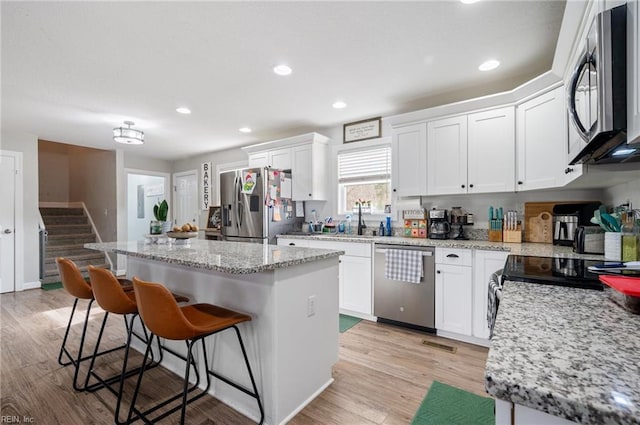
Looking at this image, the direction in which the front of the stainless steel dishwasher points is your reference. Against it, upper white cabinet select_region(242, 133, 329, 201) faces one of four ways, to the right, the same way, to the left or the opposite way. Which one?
the same way

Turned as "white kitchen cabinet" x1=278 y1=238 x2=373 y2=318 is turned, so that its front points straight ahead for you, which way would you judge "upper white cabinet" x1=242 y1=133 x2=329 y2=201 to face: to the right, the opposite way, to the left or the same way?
the same way

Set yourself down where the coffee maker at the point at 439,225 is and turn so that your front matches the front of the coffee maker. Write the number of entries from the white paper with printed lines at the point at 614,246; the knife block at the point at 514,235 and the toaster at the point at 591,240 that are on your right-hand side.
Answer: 0

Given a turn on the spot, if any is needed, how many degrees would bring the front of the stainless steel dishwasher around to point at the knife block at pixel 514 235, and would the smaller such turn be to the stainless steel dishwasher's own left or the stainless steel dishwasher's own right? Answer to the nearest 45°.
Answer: approximately 135° to the stainless steel dishwasher's own left

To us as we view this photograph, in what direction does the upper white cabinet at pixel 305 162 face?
facing the viewer and to the left of the viewer

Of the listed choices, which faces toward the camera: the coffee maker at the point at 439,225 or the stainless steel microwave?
the coffee maker

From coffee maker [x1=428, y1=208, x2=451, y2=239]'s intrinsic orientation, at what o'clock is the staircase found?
The staircase is roughly at 3 o'clock from the coffee maker.

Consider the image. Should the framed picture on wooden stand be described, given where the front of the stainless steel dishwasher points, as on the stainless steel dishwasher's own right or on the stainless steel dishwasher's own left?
on the stainless steel dishwasher's own right

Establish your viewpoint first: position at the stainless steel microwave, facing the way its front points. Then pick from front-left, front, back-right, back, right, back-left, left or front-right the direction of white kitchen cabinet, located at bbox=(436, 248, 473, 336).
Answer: front-right

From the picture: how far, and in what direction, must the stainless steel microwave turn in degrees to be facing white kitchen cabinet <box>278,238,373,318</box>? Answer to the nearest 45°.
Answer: approximately 45° to its right

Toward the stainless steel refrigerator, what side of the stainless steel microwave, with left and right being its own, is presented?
front

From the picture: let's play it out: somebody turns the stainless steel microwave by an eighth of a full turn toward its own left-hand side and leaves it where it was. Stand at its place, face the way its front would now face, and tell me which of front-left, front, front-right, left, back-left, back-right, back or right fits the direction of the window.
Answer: right

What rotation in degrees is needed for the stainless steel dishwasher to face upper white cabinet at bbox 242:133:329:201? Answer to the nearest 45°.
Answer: approximately 90° to its right

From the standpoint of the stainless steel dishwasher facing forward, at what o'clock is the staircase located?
The staircase is roughly at 2 o'clock from the stainless steel dishwasher.

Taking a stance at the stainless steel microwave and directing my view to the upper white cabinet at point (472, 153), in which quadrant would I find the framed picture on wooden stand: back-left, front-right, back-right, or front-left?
front-left

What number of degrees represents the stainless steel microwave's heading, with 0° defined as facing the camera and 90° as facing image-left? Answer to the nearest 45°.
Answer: approximately 90°
